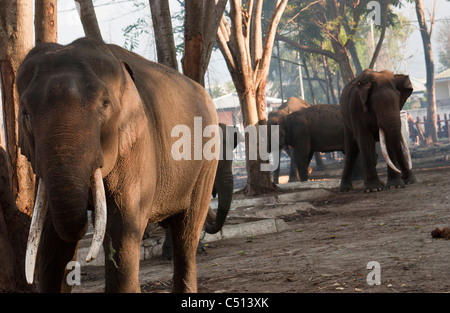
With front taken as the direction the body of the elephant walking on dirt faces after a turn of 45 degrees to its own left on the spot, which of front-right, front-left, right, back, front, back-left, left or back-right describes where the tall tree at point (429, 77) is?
left

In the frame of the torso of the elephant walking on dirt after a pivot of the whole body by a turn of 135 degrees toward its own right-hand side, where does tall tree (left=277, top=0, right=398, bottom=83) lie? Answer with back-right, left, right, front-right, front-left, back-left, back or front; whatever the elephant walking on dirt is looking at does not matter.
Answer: right

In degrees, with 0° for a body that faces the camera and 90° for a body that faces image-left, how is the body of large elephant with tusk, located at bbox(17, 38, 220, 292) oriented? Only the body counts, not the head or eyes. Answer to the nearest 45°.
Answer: approximately 45°

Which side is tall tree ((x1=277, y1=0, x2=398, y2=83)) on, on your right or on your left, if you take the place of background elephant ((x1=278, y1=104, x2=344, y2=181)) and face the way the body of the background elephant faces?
on your right

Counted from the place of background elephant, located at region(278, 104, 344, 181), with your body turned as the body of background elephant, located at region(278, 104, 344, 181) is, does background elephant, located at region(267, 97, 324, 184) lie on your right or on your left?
on your right

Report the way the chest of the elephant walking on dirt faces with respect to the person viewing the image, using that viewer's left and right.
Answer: facing the viewer and to the right of the viewer

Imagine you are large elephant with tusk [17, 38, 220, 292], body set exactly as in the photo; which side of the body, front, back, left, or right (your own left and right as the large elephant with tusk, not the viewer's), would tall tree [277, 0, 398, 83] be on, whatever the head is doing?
back

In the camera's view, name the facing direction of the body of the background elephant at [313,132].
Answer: to the viewer's left
